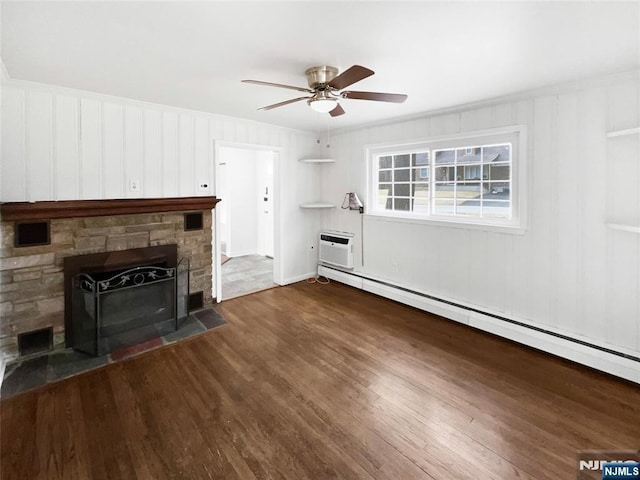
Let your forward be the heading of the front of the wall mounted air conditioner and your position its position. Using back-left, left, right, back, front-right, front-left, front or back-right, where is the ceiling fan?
front-left

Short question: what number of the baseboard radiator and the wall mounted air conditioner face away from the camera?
0

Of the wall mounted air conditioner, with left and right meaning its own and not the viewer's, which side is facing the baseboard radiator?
left

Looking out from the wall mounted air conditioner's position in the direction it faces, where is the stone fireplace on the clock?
The stone fireplace is roughly at 12 o'clock from the wall mounted air conditioner.

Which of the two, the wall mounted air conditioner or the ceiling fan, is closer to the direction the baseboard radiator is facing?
the ceiling fan

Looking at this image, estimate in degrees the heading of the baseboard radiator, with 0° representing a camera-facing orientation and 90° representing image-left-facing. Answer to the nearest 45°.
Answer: approximately 45°

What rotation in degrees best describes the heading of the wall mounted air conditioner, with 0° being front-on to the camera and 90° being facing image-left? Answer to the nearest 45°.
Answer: approximately 45°

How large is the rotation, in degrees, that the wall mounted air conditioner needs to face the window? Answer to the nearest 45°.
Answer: approximately 90° to its left

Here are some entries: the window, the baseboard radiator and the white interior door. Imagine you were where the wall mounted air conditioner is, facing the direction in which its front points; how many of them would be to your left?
2
